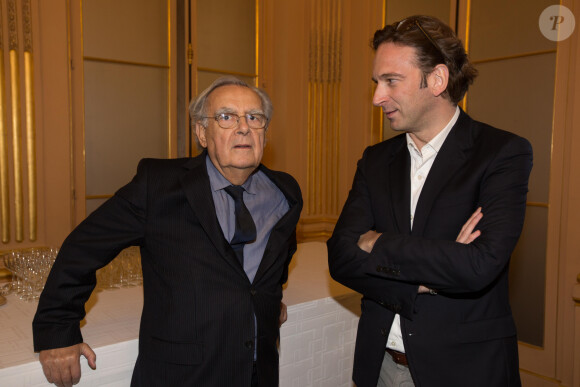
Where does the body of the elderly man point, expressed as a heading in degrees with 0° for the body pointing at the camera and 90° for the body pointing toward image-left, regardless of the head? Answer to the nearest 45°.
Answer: approximately 315°
